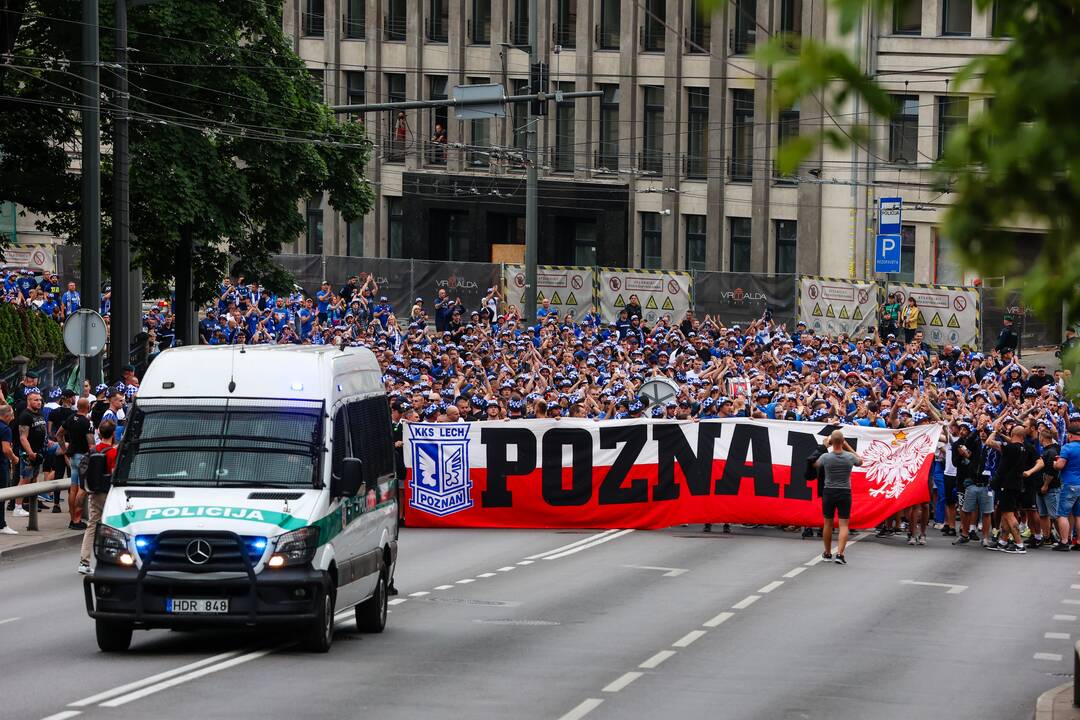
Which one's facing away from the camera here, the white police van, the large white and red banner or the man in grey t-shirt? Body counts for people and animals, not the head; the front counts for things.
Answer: the man in grey t-shirt

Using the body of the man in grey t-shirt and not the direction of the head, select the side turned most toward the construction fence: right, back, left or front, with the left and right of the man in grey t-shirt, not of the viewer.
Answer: front

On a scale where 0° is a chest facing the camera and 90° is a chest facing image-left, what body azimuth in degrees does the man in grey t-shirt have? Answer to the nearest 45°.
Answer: approximately 180°

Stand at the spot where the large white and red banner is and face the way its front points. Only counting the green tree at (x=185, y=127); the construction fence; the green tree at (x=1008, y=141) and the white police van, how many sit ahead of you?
2

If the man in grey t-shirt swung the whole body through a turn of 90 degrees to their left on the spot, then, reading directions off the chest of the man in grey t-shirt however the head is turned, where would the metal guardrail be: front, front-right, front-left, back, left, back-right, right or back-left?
front

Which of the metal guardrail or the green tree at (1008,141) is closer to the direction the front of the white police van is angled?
the green tree

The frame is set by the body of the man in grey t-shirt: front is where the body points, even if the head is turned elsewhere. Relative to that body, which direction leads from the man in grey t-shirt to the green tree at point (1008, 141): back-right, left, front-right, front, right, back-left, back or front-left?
back

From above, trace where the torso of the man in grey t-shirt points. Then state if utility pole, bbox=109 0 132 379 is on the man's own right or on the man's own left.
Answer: on the man's own left

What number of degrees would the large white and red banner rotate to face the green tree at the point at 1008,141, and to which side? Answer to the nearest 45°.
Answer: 0° — it already faces it

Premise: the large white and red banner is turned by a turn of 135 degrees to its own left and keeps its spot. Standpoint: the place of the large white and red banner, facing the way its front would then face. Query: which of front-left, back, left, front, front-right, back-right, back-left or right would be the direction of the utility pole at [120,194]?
back-left

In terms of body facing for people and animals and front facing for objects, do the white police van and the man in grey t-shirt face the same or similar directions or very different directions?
very different directions

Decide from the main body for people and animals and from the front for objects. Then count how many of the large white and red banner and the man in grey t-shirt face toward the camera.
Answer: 1

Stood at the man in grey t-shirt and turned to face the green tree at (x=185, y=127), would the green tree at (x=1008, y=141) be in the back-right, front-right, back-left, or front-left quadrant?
back-left

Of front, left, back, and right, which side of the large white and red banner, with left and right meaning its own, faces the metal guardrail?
right

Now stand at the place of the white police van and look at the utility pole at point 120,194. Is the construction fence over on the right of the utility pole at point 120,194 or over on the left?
right
